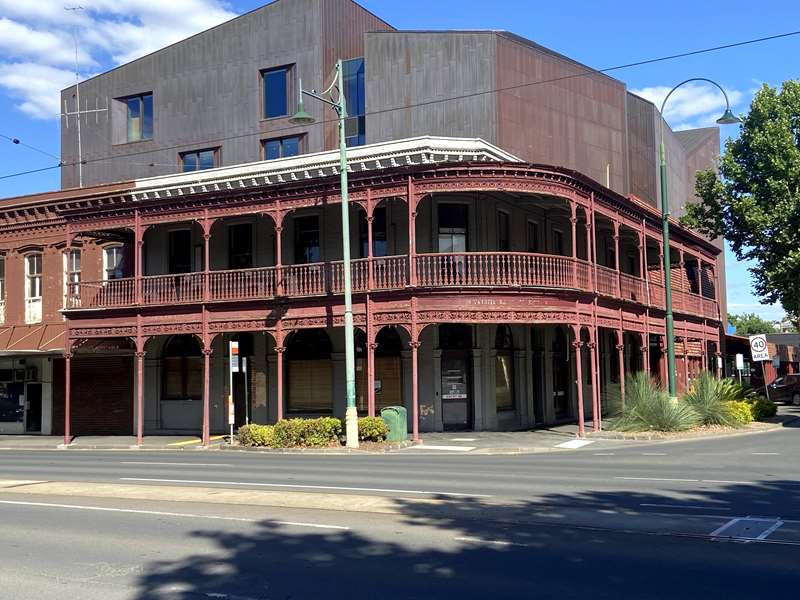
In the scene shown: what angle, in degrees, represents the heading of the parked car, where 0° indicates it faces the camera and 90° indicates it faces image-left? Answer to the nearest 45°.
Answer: approximately 45°

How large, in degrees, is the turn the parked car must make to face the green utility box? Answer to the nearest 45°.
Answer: approximately 45° to its left

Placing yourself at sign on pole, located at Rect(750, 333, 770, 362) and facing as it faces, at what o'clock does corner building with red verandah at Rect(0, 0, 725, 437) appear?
The corner building with red verandah is roughly at 2 o'clock from the sign on pole.

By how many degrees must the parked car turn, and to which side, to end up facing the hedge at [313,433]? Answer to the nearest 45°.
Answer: approximately 45° to its left

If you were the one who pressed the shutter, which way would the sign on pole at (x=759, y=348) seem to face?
facing the viewer

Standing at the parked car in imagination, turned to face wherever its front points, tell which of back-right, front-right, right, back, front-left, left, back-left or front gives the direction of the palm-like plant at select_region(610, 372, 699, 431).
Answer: front-left

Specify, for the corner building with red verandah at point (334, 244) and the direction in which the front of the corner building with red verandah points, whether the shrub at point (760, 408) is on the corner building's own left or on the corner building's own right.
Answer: on the corner building's own left

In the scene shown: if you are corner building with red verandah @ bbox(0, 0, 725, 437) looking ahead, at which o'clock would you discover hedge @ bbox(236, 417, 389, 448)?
The hedge is roughly at 12 o'clock from the corner building with red verandah.

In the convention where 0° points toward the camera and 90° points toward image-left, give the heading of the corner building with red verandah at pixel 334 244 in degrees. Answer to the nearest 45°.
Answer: approximately 0°

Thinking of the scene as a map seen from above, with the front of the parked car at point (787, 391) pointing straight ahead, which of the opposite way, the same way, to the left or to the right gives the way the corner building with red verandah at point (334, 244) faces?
to the left

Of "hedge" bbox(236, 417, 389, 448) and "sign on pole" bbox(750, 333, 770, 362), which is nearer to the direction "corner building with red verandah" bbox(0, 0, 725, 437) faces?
the hedge

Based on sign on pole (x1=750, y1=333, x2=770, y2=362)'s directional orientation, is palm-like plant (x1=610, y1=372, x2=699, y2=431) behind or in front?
in front
